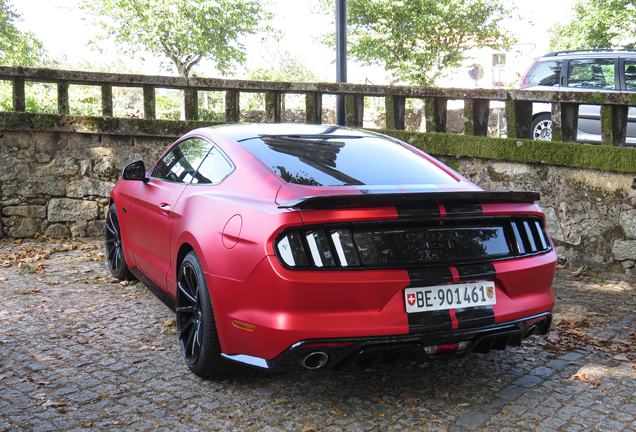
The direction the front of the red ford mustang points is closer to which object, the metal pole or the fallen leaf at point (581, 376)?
the metal pole

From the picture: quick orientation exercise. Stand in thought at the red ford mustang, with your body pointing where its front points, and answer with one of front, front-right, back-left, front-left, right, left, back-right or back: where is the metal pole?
front-right

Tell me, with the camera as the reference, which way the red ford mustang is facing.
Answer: facing away from the viewer and to the left of the viewer

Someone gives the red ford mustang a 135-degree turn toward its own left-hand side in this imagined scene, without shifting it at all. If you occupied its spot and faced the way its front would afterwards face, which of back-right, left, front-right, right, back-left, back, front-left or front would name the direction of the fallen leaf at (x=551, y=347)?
back-left

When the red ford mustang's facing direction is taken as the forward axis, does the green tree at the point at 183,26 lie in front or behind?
in front

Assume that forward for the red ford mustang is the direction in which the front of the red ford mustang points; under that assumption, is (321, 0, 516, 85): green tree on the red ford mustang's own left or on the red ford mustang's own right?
on the red ford mustang's own right

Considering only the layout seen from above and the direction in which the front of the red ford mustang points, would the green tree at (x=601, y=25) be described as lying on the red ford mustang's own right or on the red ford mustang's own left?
on the red ford mustang's own right
